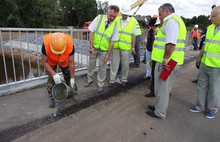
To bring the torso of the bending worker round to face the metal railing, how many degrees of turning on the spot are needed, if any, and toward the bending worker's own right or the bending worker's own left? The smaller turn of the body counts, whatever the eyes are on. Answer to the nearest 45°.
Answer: approximately 180°

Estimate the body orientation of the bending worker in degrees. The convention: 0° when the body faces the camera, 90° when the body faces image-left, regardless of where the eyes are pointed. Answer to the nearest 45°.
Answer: approximately 0°

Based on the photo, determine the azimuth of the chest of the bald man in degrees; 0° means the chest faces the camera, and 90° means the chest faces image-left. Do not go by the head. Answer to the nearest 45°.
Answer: approximately 45°

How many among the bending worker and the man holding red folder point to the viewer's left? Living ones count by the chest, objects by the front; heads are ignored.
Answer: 1

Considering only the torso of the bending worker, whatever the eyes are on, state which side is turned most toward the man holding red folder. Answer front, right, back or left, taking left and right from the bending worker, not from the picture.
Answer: left

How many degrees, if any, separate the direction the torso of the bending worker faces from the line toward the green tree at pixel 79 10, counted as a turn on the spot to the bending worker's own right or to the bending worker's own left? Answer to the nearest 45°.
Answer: approximately 180°

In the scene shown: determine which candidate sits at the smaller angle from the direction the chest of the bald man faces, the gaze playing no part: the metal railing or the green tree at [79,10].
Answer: the metal railing

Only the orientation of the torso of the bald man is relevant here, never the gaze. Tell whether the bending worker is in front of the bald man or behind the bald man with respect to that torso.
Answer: in front

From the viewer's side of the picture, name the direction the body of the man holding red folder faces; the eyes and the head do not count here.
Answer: to the viewer's left

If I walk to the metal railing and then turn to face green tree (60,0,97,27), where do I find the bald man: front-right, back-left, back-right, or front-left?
back-right
